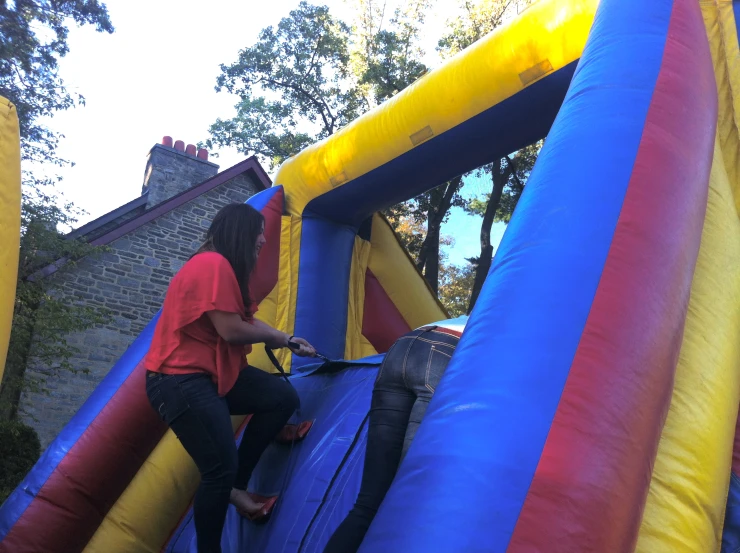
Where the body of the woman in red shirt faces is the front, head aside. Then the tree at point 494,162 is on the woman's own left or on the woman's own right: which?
on the woman's own left

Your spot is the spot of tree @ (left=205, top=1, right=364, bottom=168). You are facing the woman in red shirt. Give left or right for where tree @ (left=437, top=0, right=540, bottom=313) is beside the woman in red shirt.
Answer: left

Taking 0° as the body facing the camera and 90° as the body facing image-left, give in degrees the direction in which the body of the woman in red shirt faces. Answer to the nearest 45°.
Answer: approximately 270°

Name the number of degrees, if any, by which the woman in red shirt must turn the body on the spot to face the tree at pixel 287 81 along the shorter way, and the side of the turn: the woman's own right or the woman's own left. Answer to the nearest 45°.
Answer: approximately 90° to the woman's own left

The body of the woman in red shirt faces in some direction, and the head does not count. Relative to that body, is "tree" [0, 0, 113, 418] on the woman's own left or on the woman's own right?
on the woman's own left
